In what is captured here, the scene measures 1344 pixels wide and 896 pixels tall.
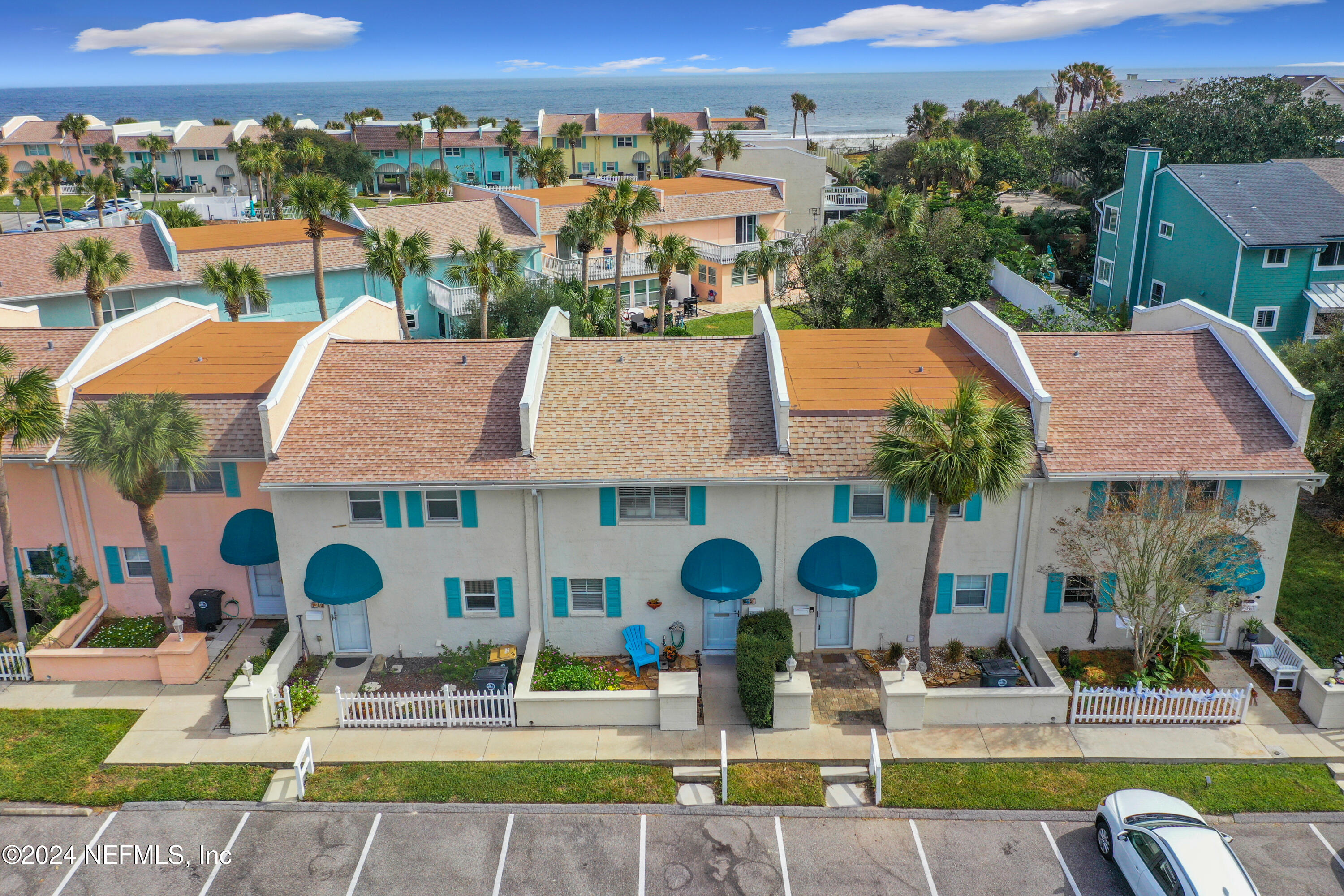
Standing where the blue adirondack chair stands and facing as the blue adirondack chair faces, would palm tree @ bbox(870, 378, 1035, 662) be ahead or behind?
ahead

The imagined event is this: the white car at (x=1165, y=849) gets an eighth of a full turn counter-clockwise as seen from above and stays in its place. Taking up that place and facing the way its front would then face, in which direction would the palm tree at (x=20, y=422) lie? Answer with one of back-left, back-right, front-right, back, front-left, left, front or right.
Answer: front

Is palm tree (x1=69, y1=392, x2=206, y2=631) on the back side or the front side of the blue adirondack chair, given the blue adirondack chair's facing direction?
on the back side

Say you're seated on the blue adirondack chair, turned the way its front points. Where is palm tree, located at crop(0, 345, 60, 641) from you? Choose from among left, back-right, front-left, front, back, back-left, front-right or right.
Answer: back-right

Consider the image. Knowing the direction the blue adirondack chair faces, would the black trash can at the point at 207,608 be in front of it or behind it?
behind

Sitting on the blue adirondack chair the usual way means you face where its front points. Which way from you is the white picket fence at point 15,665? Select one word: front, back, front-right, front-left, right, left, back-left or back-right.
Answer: back-right

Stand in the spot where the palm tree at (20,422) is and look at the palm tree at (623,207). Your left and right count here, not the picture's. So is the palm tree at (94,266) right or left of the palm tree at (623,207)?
left

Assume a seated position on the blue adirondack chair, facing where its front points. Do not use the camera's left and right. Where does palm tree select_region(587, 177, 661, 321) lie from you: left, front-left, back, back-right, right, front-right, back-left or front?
back-left

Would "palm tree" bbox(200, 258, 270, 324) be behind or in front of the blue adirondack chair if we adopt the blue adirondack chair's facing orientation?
behind

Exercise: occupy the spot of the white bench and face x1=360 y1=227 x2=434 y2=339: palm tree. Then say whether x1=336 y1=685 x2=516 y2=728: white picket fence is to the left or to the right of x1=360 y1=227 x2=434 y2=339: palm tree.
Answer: left

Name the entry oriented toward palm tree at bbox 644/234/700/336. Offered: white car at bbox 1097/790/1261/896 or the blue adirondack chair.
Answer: the white car

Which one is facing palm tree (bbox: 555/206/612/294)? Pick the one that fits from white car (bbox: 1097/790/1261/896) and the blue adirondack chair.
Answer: the white car

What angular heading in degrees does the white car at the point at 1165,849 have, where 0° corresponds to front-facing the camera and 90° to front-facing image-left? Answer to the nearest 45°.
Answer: approximately 135°

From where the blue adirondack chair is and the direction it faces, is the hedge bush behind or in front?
in front

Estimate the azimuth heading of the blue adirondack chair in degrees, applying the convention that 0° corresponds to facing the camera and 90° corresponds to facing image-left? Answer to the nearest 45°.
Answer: approximately 315°

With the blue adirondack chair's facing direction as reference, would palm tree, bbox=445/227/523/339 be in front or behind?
behind
